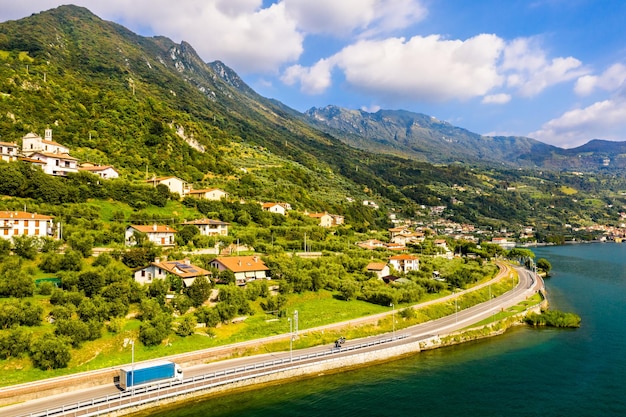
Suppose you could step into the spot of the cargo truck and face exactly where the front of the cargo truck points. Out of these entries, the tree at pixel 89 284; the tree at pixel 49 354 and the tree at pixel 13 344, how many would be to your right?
0

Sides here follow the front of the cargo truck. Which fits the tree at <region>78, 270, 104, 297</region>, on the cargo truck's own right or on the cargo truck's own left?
on the cargo truck's own left

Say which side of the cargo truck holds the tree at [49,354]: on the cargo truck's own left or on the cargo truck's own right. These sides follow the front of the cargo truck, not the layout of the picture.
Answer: on the cargo truck's own left

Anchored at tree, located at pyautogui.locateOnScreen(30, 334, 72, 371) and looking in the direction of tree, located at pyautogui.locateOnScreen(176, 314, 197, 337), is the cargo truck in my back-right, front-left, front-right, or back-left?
front-right

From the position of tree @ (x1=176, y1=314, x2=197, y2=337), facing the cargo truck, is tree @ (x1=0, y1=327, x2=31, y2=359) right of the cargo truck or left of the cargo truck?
right

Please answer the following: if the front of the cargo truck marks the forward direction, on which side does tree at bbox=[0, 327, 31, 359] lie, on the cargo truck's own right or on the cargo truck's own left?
on the cargo truck's own left

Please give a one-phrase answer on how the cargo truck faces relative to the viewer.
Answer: facing away from the viewer and to the right of the viewer

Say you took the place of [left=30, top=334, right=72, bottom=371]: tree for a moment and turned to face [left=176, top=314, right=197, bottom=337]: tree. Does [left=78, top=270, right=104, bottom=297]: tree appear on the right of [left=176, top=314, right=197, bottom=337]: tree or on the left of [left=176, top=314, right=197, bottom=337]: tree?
left

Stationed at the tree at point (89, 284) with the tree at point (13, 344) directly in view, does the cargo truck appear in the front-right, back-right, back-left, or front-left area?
front-left
